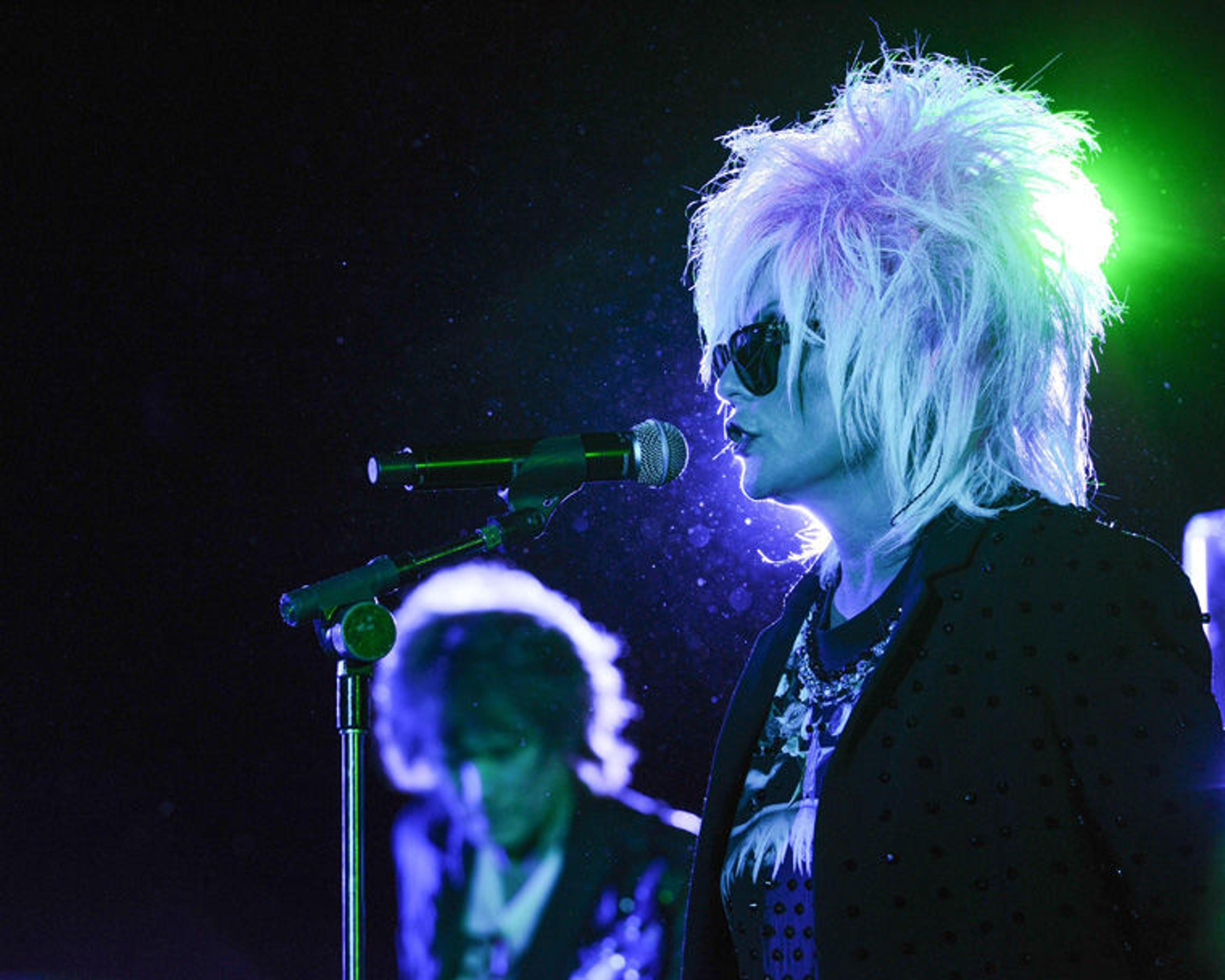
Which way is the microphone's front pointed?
to the viewer's right

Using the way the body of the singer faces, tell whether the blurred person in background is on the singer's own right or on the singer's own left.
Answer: on the singer's own right

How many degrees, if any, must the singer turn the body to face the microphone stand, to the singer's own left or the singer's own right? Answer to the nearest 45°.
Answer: approximately 45° to the singer's own right

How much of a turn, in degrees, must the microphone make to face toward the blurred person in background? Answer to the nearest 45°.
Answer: approximately 90° to its left

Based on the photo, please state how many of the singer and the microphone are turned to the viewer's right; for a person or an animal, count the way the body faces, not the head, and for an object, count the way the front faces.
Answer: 1

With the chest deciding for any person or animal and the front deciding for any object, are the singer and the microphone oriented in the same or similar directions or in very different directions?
very different directions
